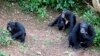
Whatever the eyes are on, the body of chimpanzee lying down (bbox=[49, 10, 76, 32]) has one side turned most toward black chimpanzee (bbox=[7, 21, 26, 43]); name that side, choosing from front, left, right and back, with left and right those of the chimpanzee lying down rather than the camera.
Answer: front

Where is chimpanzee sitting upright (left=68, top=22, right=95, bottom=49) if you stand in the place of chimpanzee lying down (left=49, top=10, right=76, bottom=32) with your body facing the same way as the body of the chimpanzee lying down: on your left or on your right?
on your left

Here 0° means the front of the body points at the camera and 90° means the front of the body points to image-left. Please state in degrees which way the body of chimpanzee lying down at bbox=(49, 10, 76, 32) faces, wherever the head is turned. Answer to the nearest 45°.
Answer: approximately 45°
